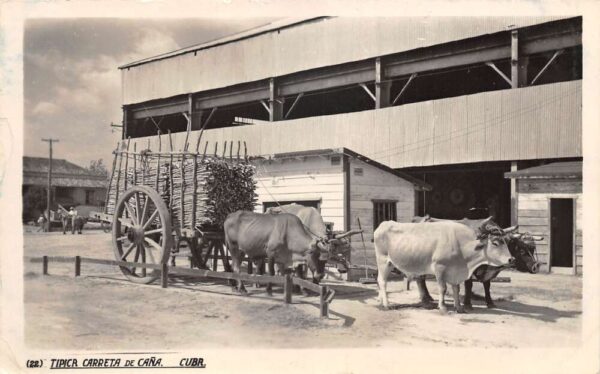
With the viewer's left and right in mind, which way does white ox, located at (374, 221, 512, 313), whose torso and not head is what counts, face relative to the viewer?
facing to the right of the viewer

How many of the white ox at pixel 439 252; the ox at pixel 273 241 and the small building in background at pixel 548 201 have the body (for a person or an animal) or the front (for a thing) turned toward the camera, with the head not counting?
1

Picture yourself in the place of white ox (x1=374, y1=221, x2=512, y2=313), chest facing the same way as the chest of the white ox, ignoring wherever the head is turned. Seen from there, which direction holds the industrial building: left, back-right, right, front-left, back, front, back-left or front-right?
left

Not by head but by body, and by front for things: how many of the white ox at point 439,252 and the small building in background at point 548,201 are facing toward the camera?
1

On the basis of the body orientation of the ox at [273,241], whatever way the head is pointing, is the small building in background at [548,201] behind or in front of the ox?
in front

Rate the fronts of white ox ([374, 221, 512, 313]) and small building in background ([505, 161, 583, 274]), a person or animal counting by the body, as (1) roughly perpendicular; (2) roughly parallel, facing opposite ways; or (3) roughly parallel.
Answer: roughly perpendicular

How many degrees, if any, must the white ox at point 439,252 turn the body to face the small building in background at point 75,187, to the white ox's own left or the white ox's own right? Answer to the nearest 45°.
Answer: approximately 135° to the white ox's own left

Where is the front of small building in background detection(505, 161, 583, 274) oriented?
toward the camera

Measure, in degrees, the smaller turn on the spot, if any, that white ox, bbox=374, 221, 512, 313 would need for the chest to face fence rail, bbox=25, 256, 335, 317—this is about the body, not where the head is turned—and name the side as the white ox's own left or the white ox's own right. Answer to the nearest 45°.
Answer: approximately 180°

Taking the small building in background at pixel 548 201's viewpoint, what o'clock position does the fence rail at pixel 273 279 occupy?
The fence rail is roughly at 1 o'clock from the small building in background.

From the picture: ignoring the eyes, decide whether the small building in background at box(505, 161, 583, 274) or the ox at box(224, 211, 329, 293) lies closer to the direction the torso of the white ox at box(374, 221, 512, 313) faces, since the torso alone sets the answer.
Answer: the small building in background

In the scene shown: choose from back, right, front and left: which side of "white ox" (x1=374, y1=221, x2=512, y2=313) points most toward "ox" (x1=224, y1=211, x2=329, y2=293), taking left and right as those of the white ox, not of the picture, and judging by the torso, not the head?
back

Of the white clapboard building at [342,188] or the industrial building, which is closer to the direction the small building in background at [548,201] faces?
the white clapboard building

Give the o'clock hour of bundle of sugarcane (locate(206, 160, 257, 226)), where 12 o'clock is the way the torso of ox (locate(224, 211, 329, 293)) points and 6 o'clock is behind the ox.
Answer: The bundle of sugarcane is roughly at 8 o'clock from the ox.

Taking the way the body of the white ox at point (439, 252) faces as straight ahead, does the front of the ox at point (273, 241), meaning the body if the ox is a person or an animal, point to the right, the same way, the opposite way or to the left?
the same way

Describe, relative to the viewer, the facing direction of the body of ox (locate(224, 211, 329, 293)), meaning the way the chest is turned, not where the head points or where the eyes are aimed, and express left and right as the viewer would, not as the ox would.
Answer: facing to the right of the viewer

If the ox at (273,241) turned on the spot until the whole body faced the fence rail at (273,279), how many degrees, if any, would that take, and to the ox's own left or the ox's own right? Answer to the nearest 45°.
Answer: approximately 90° to the ox's own right
